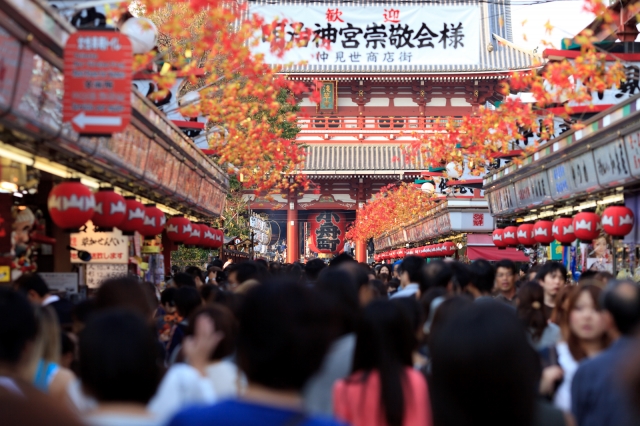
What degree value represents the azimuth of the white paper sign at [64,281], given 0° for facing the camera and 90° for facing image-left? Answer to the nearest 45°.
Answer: approximately 0°

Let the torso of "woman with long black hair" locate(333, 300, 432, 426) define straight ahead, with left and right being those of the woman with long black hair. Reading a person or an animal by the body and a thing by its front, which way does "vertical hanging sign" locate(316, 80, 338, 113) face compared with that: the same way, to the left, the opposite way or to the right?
the opposite way

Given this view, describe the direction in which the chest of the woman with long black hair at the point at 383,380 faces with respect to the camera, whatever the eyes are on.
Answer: away from the camera

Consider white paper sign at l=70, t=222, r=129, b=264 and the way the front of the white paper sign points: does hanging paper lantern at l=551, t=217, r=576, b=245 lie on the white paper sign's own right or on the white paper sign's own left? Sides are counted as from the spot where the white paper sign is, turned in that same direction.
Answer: on the white paper sign's own left

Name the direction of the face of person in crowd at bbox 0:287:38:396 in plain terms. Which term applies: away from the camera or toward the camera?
away from the camera

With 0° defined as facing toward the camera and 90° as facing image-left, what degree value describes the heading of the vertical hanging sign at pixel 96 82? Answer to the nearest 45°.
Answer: approximately 0°

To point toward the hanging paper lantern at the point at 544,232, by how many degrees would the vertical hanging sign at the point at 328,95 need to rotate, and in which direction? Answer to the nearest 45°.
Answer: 0° — it already faces it
